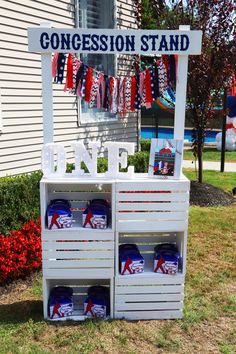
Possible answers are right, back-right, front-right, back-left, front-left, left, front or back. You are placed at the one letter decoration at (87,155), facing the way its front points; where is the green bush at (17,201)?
back-right

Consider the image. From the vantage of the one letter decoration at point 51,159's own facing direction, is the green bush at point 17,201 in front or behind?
behind

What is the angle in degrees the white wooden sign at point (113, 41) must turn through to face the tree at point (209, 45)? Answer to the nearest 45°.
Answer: approximately 180°

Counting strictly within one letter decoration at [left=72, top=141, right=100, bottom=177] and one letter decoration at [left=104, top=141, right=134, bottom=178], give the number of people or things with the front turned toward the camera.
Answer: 2

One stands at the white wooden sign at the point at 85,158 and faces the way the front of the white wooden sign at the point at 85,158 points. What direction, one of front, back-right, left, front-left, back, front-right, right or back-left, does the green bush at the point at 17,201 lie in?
back-right
